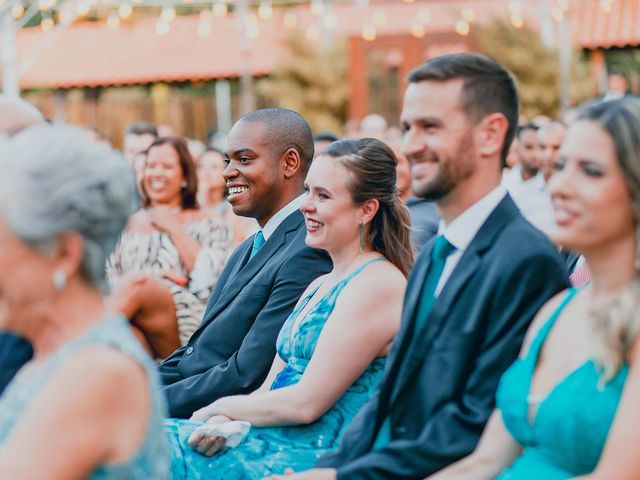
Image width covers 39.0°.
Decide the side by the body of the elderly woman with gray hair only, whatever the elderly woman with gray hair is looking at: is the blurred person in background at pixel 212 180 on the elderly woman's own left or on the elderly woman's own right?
on the elderly woman's own right

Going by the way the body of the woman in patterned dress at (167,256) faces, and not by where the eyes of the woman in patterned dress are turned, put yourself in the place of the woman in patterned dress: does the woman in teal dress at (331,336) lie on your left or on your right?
on your left

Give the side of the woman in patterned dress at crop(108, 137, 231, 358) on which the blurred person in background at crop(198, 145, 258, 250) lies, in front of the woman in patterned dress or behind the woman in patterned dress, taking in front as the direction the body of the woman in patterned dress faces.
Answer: behind

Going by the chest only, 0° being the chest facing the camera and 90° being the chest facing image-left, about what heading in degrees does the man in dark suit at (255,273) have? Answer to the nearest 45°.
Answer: approximately 45°

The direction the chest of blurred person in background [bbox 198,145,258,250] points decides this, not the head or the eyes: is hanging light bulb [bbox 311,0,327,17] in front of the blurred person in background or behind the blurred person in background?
behind

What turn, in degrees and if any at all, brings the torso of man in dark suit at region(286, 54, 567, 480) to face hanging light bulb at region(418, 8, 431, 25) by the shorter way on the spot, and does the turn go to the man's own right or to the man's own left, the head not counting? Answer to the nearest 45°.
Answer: approximately 135° to the man's own right

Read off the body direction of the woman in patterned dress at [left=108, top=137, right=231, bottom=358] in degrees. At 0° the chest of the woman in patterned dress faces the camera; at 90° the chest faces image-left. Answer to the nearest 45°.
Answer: approximately 45°

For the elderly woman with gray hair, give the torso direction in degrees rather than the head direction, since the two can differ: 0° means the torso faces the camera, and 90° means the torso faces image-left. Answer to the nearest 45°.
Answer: approximately 90°

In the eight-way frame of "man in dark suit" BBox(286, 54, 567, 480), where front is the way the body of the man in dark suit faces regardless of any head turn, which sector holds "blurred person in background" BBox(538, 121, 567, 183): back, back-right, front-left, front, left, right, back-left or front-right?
back-right

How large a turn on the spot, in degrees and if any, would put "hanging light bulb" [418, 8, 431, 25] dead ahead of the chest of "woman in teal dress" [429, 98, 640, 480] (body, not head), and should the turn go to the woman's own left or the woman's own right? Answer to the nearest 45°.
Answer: approximately 135° to the woman's own right

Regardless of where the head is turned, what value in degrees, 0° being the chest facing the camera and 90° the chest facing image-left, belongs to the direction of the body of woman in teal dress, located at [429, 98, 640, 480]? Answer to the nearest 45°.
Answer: approximately 45°

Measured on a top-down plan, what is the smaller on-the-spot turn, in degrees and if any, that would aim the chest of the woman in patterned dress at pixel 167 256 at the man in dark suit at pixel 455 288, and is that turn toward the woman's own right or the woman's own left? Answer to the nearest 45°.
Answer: approximately 45° to the woman's own left
